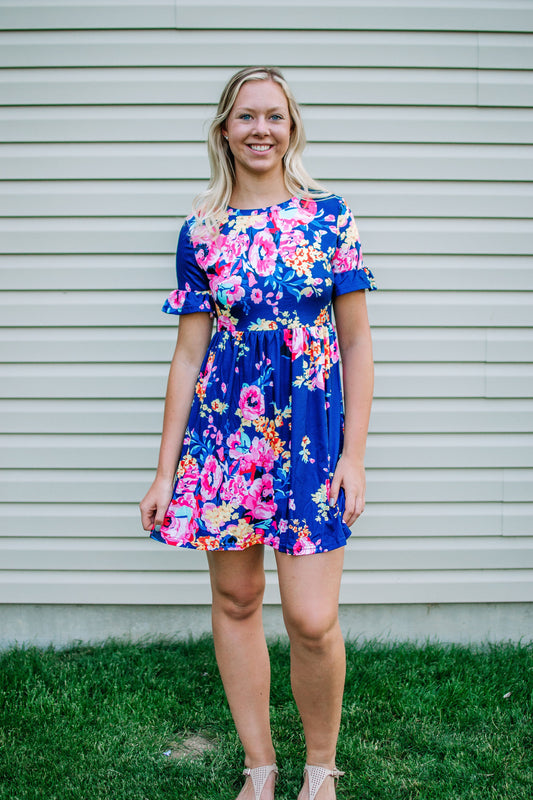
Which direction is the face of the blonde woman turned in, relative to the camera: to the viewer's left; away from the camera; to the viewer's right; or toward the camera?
toward the camera

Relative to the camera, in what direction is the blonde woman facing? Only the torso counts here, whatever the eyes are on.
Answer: toward the camera
